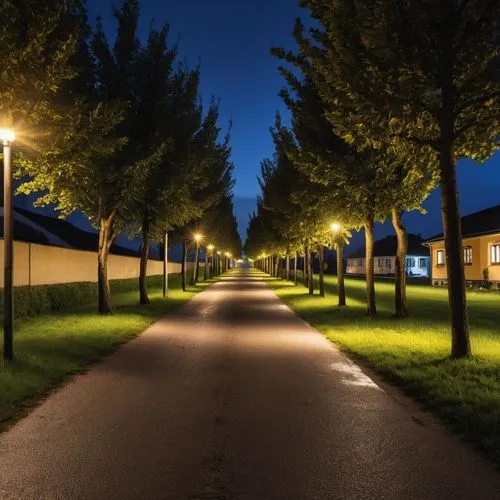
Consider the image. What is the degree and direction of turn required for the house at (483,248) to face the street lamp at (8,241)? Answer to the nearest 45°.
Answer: approximately 45° to its left

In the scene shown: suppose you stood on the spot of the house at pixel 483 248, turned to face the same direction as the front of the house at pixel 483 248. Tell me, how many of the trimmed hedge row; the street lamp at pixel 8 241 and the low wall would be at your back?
0

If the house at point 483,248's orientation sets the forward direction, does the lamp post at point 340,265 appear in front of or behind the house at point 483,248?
in front

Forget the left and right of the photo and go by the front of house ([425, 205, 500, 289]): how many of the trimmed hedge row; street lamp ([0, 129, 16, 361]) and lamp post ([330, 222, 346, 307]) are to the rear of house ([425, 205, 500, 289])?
0

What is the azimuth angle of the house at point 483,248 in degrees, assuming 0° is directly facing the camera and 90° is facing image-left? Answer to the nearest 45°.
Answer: approximately 45°

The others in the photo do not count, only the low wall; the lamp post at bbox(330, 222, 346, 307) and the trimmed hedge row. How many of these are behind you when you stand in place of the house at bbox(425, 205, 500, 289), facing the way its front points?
0

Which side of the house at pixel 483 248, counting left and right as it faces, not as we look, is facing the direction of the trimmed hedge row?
front

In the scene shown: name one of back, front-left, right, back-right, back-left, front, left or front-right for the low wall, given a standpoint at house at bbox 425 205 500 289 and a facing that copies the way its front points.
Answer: front
